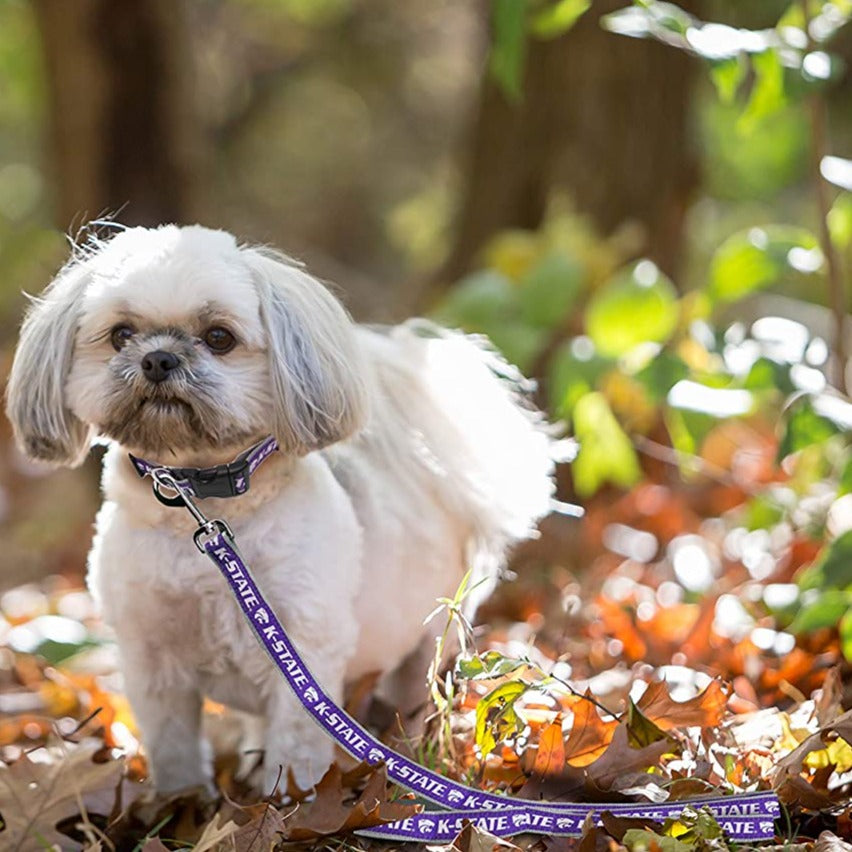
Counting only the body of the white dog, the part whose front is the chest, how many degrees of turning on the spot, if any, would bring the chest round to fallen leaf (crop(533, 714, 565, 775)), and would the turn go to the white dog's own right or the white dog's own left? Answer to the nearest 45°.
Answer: approximately 90° to the white dog's own left

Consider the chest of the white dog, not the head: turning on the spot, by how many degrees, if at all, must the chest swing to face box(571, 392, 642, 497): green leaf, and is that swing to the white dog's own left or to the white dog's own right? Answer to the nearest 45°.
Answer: approximately 180°

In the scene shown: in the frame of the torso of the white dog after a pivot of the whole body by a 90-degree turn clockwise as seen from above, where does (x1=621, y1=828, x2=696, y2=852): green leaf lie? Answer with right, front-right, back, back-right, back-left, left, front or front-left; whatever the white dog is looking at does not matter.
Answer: back

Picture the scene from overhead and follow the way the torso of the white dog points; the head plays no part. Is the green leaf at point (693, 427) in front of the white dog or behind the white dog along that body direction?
behind

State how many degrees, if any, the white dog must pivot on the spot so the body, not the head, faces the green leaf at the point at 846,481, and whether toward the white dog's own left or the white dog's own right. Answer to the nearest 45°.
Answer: approximately 135° to the white dog's own left

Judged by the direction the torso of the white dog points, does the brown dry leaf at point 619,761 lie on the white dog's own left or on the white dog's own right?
on the white dog's own left

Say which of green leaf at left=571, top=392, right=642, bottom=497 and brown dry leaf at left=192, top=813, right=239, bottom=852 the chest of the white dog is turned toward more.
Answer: the brown dry leaf

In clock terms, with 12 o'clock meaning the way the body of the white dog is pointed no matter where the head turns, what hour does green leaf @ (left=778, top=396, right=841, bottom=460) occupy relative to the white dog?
The green leaf is roughly at 7 o'clock from the white dog.

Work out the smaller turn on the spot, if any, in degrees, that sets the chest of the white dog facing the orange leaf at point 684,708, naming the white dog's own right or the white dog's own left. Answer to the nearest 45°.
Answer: approximately 135° to the white dog's own left

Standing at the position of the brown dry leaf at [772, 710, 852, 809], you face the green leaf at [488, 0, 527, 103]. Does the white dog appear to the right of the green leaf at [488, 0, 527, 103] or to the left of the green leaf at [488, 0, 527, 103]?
left

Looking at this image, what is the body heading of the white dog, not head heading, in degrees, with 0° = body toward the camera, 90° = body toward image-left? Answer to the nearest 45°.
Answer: approximately 45°
